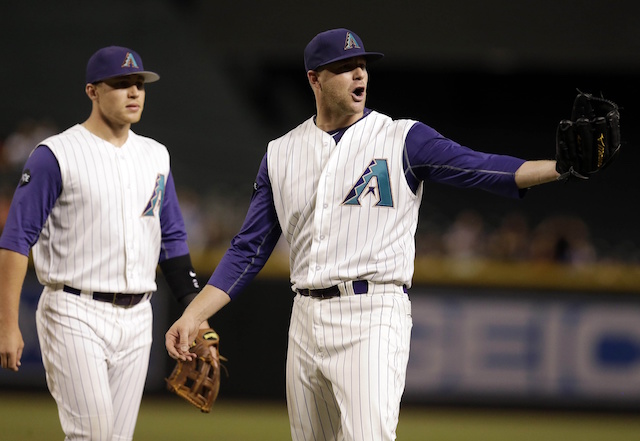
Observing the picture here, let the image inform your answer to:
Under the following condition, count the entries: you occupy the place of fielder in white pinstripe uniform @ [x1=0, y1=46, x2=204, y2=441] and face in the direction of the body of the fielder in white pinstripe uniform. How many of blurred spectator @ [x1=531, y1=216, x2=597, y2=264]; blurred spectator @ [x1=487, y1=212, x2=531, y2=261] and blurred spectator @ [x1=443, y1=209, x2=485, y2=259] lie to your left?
3

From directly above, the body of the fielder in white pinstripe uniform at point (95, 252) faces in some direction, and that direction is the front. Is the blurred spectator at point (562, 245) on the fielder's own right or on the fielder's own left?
on the fielder's own left

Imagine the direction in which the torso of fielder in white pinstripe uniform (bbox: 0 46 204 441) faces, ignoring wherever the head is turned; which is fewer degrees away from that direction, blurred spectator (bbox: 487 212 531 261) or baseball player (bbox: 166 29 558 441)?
the baseball player

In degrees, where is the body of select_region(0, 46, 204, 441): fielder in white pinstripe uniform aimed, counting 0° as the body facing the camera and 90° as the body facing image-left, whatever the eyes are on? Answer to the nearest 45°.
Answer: approximately 315°

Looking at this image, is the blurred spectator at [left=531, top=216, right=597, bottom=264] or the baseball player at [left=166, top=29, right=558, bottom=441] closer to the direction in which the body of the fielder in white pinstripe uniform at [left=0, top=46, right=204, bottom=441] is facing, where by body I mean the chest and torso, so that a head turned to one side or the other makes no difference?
the baseball player

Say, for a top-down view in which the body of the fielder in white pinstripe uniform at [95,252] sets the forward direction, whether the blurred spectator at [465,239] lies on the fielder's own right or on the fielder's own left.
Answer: on the fielder's own left
